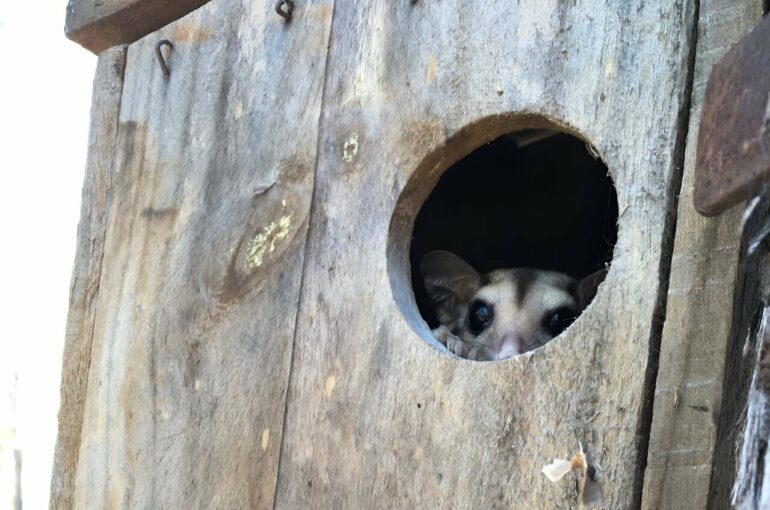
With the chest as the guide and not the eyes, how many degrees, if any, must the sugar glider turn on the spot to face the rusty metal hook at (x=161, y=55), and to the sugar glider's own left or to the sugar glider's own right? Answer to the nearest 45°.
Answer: approximately 45° to the sugar glider's own right

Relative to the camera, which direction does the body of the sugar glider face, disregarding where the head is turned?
toward the camera

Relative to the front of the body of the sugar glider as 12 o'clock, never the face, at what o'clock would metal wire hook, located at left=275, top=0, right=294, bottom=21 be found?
The metal wire hook is roughly at 3 o'clock from the sugar glider.

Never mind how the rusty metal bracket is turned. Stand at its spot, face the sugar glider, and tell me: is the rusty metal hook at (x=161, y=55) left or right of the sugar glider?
left
